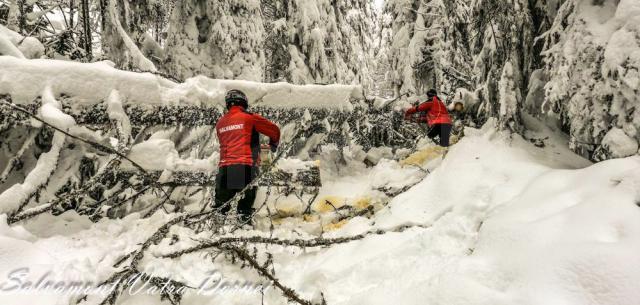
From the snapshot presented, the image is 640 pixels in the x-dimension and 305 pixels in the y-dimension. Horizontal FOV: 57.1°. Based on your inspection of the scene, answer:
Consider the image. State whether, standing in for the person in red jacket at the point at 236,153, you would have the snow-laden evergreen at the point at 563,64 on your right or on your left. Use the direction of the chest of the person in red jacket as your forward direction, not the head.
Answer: on your right

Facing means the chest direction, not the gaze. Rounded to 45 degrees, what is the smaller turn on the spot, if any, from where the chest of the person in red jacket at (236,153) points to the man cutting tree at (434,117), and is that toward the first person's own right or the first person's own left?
0° — they already face them

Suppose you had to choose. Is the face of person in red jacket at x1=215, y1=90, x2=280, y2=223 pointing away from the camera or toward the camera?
away from the camera

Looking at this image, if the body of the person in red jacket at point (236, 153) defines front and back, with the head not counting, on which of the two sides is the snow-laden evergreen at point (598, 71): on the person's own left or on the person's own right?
on the person's own right

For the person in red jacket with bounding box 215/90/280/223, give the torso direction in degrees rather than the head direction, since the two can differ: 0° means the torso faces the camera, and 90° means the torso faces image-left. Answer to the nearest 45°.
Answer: approximately 225°
